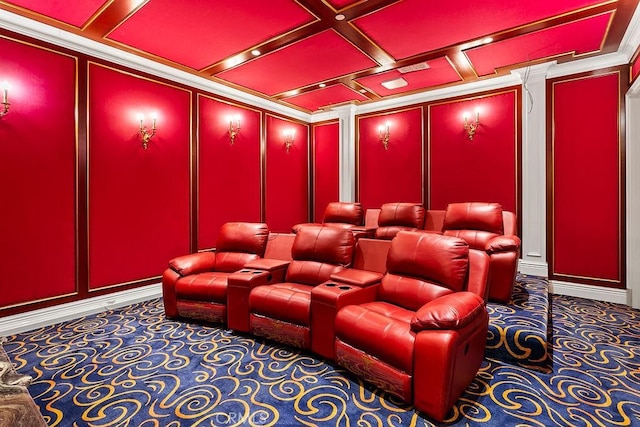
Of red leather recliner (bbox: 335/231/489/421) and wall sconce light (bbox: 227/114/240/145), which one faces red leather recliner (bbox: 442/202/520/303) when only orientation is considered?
the wall sconce light

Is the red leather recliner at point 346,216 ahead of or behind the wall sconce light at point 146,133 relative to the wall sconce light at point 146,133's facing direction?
ahead

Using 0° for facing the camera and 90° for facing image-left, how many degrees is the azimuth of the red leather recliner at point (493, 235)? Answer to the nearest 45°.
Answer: approximately 45°

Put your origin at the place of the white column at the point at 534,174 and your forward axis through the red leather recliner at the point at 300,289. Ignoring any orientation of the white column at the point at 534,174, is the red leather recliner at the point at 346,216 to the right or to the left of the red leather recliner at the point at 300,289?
right

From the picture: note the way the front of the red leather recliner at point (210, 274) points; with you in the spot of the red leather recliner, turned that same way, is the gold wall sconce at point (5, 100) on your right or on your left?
on your right

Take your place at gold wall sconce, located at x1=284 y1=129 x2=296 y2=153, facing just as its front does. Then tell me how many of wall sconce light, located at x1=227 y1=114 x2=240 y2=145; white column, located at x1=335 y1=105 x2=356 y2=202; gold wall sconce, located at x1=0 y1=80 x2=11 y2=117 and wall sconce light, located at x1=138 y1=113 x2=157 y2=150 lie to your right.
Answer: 3

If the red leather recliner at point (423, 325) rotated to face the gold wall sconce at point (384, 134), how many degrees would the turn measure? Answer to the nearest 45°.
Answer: approximately 135° to its right

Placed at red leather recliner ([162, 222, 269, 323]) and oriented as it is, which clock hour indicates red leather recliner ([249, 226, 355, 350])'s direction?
red leather recliner ([249, 226, 355, 350]) is roughly at 9 o'clock from red leather recliner ([162, 222, 269, 323]).

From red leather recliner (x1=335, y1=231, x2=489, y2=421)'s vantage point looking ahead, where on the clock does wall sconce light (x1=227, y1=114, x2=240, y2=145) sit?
The wall sconce light is roughly at 3 o'clock from the red leather recliner.

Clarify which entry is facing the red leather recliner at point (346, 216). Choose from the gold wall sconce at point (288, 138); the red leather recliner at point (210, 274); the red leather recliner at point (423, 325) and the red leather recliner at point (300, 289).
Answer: the gold wall sconce

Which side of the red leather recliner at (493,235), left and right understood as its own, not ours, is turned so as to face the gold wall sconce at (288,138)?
right
